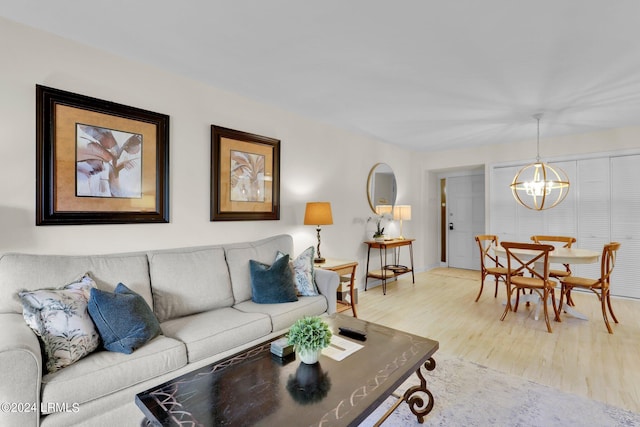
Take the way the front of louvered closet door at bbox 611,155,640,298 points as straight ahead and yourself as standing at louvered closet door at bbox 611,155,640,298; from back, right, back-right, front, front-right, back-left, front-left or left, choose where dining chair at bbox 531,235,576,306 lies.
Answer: front-right

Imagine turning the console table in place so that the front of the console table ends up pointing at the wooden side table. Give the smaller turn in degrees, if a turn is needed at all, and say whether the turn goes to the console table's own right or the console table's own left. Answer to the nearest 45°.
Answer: approximately 45° to the console table's own right

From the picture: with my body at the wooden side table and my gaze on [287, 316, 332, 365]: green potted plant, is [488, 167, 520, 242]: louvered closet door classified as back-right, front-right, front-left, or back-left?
back-left

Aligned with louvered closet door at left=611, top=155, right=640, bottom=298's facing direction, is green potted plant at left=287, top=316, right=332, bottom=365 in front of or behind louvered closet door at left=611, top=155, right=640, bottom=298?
in front

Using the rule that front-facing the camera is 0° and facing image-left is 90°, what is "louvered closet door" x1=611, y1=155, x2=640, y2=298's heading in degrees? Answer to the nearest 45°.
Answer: approximately 0°

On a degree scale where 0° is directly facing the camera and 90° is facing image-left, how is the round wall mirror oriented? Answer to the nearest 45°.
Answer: approximately 315°

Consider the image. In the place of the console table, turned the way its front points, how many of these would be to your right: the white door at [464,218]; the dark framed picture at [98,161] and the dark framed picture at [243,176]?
2

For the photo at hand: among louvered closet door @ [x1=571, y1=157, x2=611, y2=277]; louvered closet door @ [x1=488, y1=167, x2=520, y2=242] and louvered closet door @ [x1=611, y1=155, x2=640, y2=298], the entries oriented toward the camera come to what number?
3

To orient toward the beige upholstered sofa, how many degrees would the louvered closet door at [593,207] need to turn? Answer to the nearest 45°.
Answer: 0° — it already faces it

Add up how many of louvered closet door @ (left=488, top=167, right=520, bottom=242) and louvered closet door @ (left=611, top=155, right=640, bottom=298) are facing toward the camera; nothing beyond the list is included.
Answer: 2

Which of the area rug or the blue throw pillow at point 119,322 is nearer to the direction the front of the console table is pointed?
the area rug

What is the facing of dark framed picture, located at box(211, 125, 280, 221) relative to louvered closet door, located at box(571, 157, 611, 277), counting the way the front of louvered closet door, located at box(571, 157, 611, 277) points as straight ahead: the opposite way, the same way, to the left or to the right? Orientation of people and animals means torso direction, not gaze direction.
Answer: to the left

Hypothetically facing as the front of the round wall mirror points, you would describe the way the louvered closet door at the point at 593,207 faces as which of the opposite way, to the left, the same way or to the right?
to the right

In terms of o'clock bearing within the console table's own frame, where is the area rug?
The area rug is roughly at 1 o'clock from the console table.

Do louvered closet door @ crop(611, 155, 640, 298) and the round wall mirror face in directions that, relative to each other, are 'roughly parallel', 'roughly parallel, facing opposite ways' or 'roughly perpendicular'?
roughly perpendicular

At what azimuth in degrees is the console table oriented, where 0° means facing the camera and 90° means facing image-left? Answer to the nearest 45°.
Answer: approximately 315°

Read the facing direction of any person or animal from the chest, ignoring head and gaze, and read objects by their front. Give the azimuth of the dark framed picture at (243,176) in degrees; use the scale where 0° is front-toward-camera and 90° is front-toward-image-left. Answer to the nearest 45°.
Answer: approximately 315°

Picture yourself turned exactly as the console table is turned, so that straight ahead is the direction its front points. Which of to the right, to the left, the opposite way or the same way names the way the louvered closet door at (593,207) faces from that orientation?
to the right
